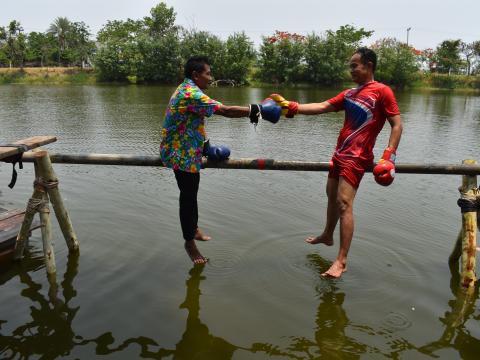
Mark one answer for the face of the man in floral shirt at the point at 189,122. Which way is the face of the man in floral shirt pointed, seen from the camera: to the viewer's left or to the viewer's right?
to the viewer's right

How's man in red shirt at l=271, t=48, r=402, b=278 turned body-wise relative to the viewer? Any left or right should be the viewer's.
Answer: facing the viewer and to the left of the viewer

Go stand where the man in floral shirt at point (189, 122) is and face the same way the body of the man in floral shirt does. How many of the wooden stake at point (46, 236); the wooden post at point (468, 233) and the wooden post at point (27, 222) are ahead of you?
1

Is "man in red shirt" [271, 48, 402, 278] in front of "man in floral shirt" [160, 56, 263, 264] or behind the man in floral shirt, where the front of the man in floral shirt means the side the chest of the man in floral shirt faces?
in front

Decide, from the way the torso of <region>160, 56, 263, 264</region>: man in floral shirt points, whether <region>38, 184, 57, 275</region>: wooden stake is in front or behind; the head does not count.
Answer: behind

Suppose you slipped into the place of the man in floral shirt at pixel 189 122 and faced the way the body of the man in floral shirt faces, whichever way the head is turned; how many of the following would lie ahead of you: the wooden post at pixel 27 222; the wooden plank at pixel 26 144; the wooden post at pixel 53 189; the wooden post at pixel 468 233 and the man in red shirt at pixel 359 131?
2

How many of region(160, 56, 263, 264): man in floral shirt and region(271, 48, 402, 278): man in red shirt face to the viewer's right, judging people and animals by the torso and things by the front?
1

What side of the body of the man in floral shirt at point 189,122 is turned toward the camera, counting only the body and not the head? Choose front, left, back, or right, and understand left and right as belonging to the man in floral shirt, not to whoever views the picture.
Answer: right

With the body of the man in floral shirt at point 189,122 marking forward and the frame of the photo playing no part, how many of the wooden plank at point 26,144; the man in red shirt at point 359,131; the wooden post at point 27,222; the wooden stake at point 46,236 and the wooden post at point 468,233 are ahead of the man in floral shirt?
2

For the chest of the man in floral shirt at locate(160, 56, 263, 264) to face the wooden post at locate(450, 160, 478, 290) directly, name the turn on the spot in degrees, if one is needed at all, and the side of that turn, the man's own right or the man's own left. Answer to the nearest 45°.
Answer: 0° — they already face it

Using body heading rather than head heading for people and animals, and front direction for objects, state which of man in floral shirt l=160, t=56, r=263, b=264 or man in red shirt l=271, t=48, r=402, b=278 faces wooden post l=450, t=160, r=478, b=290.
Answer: the man in floral shirt

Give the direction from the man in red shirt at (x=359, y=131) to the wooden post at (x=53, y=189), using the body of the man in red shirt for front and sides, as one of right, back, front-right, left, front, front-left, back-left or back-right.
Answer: front-right

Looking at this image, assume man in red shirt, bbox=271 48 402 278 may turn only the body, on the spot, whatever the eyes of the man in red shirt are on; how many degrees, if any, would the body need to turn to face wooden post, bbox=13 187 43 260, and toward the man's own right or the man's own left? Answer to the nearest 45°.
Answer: approximately 45° to the man's own right

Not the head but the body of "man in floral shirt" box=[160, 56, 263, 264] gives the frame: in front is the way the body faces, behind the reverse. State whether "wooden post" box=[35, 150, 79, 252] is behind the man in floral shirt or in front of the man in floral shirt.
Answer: behind
